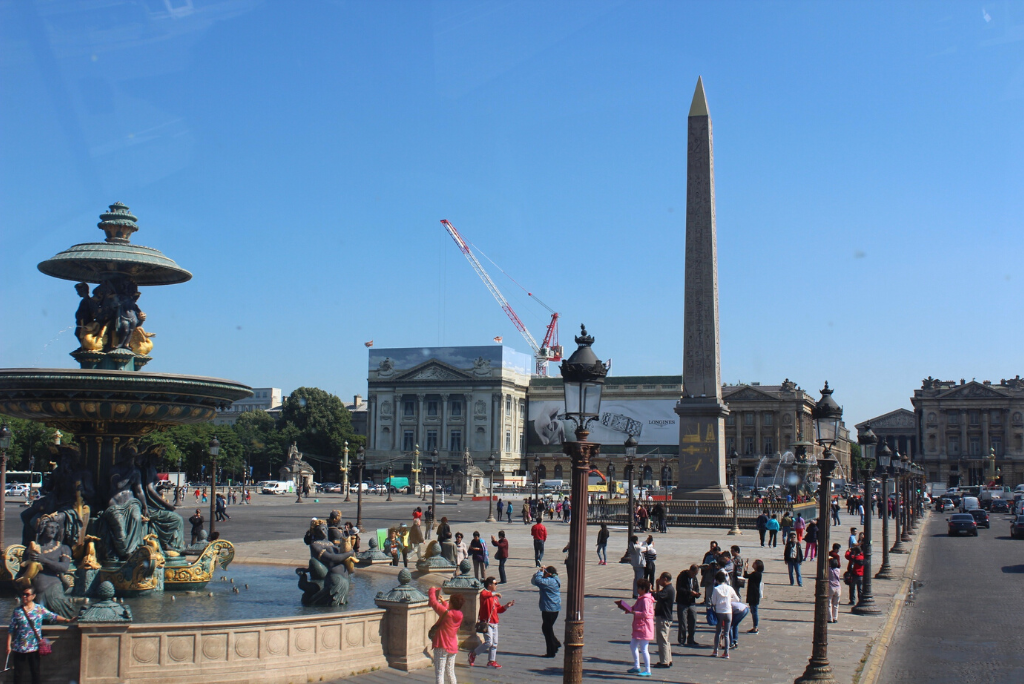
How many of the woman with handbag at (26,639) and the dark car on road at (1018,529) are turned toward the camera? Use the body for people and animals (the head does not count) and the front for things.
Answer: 1

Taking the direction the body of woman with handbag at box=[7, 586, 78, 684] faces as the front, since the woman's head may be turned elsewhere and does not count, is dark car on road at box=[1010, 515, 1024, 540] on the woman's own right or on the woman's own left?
on the woman's own left

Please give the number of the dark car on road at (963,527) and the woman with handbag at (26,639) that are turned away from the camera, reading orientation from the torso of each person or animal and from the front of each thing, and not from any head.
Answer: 1

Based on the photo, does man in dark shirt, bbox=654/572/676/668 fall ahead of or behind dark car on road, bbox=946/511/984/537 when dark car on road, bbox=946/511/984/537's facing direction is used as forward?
behind

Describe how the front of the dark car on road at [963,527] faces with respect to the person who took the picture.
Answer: facing away from the viewer

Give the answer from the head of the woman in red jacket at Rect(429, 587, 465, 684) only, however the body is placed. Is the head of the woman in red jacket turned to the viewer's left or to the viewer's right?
to the viewer's left

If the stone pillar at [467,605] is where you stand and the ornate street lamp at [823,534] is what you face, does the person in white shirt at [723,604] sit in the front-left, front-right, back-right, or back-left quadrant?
front-left

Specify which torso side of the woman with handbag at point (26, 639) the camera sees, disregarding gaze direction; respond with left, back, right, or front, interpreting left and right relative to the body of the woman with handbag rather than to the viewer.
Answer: front

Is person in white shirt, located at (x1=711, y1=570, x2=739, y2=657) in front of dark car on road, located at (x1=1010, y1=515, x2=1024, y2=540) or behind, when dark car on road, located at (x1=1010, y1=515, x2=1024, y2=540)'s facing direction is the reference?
behind

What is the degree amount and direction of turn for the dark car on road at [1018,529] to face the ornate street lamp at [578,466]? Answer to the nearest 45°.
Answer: approximately 180°

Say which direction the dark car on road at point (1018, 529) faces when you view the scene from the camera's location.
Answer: facing away from the viewer

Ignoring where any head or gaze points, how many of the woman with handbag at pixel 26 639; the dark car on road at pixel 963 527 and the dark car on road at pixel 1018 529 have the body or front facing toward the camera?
1

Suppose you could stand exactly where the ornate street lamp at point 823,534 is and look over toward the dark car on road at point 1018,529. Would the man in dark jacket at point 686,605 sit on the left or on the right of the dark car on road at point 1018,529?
left

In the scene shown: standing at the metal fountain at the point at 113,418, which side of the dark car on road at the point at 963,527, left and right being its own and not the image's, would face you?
back

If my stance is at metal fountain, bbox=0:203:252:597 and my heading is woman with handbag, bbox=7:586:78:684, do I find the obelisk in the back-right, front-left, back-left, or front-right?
back-left

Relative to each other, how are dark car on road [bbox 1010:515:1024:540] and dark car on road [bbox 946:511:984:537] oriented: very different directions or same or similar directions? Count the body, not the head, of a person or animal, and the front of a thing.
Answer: same or similar directions
